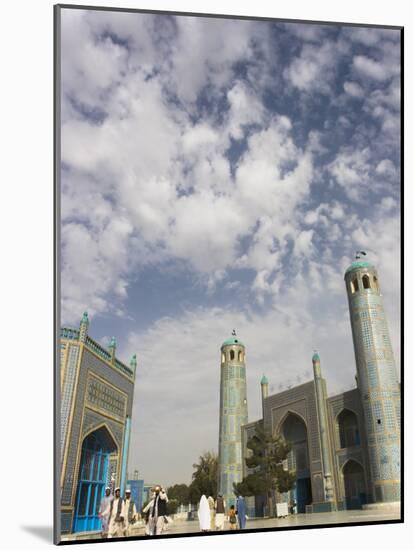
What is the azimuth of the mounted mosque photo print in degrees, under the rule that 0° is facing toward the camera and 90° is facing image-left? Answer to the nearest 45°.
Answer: approximately 315°
